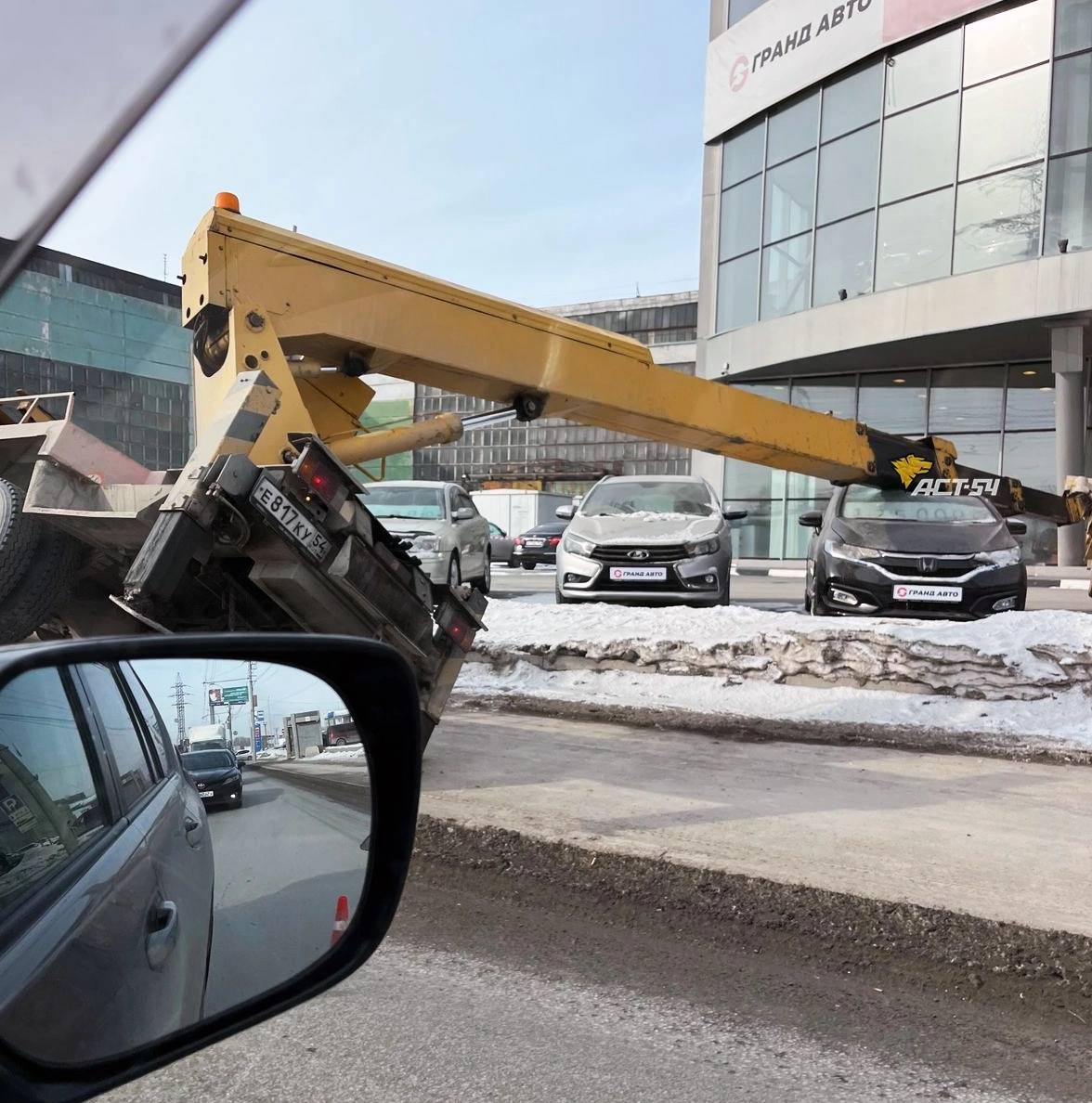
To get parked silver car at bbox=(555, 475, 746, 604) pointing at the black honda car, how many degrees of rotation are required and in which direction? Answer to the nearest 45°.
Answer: approximately 90° to its left

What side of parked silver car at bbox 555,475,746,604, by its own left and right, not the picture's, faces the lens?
front

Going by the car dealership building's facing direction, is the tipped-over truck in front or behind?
in front

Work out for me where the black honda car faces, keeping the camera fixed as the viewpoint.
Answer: facing the viewer

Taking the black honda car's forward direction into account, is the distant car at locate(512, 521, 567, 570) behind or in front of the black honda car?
behind

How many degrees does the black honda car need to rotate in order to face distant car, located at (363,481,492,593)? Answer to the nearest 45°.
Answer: approximately 90° to its right

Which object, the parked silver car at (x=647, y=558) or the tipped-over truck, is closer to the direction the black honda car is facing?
the tipped-over truck

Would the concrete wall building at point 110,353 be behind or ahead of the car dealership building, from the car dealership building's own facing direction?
ahead

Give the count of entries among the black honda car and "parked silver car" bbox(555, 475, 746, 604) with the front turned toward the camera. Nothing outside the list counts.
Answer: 2

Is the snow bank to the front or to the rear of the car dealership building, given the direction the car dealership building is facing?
to the front

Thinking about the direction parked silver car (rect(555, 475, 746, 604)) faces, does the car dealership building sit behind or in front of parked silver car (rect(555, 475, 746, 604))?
behind

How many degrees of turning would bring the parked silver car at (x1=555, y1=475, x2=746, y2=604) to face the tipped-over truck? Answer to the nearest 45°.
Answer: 0° — it already faces it

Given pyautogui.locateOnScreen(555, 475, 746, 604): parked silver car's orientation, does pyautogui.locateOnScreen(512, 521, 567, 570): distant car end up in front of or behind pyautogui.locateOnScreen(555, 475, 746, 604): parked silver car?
behind

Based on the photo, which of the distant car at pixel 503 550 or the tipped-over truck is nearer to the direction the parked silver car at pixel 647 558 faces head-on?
the tipped-over truck

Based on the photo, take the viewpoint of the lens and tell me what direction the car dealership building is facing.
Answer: facing the viewer and to the left of the viewer
